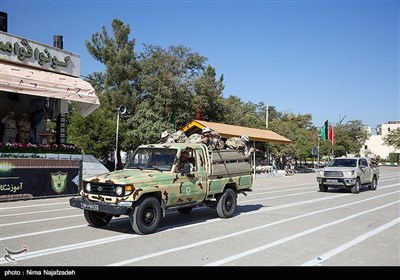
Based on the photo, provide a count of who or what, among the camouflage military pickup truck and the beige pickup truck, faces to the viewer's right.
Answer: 0

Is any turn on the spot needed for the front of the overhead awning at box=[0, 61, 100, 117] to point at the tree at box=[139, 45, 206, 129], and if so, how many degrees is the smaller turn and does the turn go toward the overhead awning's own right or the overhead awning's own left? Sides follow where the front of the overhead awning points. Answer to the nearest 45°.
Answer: approximately 90° to the overhead awning's own left

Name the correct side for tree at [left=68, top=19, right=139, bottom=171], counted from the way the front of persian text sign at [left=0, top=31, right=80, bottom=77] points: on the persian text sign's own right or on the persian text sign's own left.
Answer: on the persian text sign's own left

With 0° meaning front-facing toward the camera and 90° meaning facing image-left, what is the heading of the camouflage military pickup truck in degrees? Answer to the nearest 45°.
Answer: approximately 45°

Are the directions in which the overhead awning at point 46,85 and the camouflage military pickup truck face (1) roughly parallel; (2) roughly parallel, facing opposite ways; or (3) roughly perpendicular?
roughly perpendicular

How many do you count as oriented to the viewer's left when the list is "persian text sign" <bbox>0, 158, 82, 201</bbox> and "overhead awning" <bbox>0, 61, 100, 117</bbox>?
0

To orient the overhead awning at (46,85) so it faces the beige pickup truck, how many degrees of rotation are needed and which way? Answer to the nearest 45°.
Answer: approximately 45° to its left

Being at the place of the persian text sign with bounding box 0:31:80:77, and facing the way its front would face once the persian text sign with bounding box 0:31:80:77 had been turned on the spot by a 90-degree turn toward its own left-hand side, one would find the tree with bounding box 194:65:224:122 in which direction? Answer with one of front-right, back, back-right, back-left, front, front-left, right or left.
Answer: front

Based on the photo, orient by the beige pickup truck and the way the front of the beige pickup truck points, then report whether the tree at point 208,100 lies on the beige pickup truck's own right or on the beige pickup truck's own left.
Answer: on the beige pickup truck's own right

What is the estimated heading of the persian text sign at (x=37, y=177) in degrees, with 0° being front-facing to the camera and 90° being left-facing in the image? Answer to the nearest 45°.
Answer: approximately 315°

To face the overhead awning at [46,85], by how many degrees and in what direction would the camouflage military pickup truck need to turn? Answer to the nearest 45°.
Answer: approximately 90° to its right
